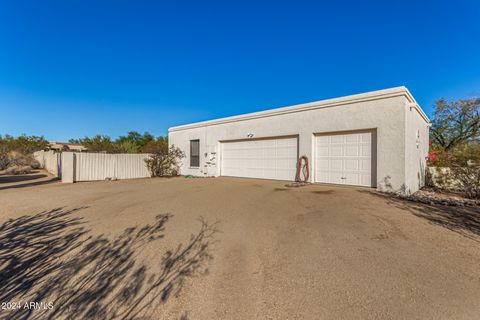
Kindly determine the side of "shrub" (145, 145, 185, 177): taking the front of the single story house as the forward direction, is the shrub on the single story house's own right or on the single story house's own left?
on the single story house's own right

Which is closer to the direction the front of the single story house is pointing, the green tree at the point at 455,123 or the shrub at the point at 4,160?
the shrub

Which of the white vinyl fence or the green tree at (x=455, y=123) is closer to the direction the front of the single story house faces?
the white vinyl fence

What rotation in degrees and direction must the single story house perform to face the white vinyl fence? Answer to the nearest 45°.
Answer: approximately 45° to its right

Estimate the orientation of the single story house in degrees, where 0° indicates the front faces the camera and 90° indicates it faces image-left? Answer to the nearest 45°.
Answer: approximately 45°

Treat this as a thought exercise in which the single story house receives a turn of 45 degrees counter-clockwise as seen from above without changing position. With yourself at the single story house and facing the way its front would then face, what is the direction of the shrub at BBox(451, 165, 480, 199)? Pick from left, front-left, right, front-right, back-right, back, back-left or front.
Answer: left

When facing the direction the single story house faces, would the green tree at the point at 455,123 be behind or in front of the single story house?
behind
